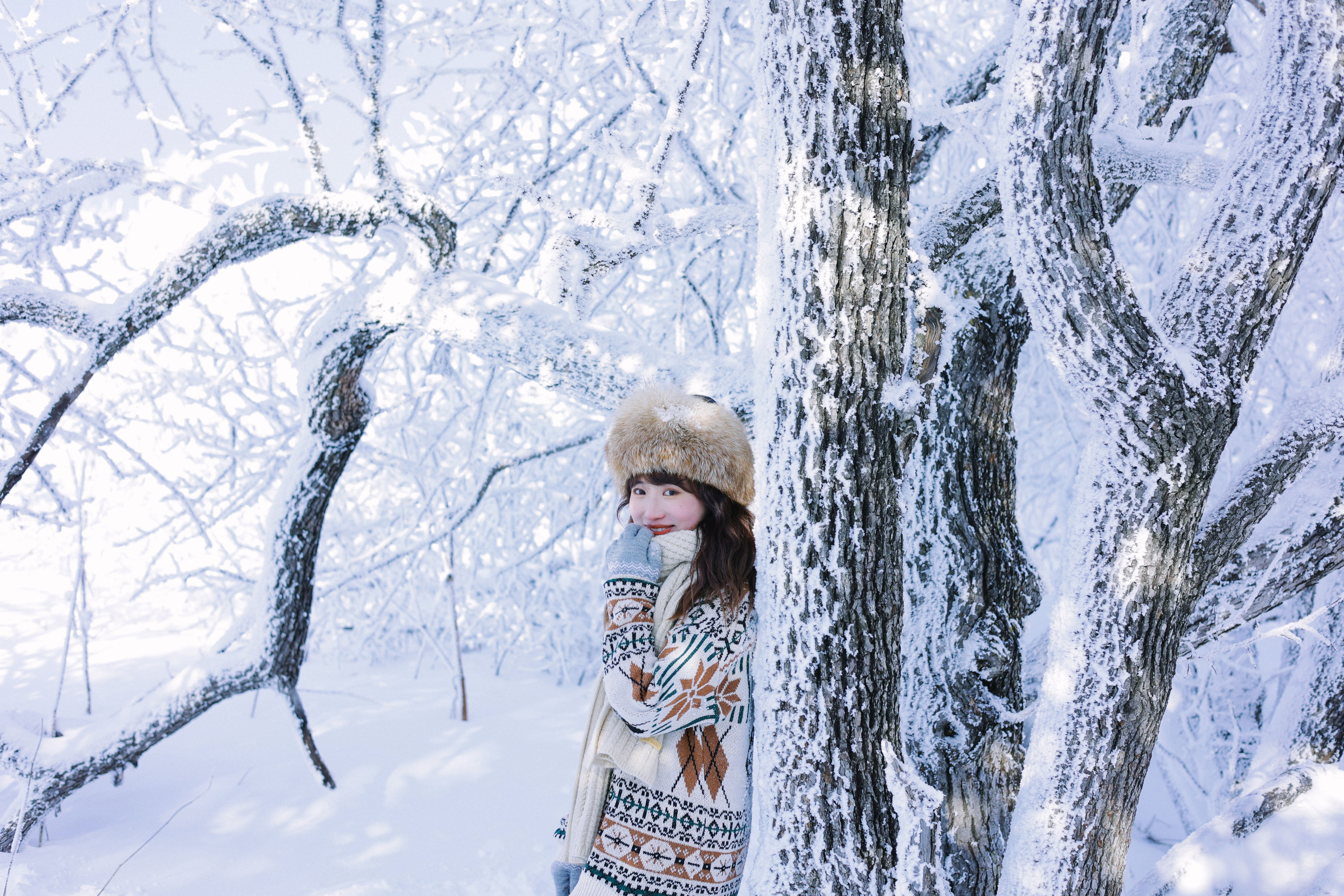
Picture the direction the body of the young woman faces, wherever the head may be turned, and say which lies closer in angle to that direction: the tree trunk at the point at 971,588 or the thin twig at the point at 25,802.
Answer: the thin twig

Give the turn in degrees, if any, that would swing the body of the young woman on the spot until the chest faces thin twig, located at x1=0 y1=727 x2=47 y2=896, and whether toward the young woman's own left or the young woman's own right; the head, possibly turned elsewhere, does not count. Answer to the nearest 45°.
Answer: approximately 45° to the young woman's own right
